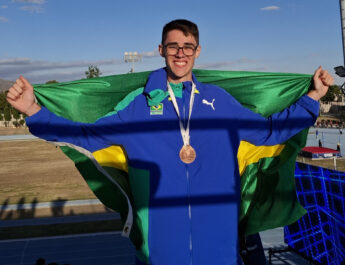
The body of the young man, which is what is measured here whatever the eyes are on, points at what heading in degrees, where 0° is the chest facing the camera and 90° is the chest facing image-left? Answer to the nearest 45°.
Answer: approximately 0°

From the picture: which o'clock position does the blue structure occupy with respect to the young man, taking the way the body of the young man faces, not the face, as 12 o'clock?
The blue structure is roughly at 7 o'clock from the young man.
